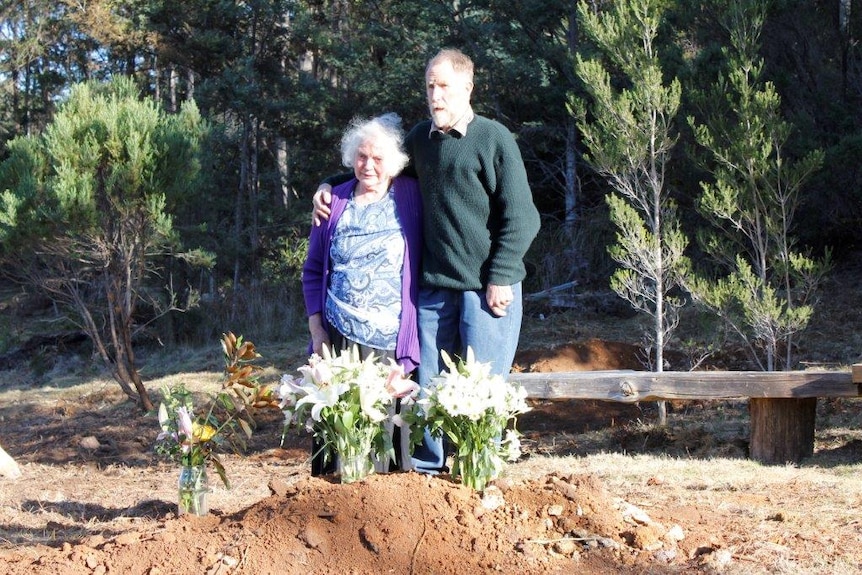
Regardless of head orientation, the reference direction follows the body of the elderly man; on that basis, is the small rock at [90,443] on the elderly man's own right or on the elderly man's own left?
on the elderly man's own right

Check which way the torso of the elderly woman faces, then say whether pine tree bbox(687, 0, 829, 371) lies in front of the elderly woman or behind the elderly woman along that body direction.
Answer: behind

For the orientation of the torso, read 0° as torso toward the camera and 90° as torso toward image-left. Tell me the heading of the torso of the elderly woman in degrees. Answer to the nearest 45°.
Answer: approximately 0°

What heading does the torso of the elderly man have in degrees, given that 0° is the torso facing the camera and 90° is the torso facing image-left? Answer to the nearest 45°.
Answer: approximately 45°

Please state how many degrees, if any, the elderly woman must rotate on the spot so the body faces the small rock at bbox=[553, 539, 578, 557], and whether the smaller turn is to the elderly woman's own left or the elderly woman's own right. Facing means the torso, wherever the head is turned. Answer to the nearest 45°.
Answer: approximately 45° to the elderly woman's own left
